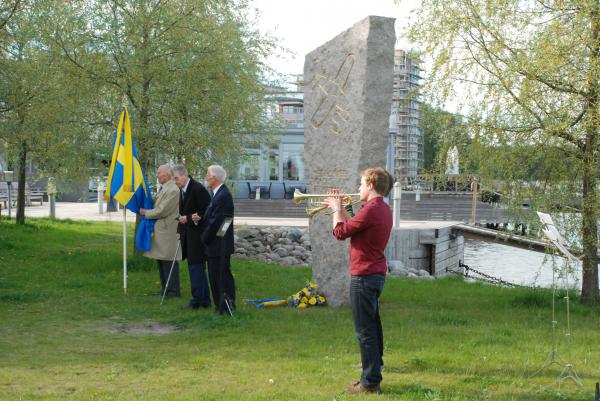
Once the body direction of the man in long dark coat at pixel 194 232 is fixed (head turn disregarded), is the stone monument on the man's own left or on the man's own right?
on the man's own left

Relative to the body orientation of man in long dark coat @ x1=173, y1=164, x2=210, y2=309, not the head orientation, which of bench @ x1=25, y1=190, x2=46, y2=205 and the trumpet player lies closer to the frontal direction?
the trumpet player

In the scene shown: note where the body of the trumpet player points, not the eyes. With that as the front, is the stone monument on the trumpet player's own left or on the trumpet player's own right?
on the trumpet player's own right

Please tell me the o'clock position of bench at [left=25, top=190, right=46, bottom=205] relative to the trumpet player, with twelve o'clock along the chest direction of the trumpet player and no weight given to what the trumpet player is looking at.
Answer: The bench is roughly at 2 o'clock from the trumpet player.

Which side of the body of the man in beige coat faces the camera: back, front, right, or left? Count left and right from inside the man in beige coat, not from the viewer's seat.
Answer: left
